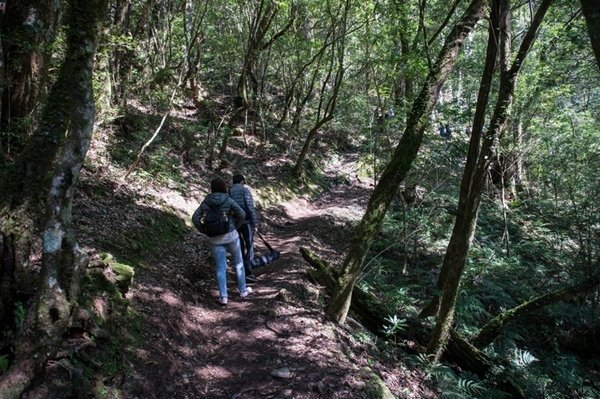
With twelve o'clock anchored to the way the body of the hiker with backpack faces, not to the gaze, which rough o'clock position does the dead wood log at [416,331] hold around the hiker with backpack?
The dead wood log is roughly at 3 o'clock from the hiker with backpack.

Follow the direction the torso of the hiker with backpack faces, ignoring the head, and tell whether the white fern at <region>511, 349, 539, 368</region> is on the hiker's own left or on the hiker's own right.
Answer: on the hiker's own right

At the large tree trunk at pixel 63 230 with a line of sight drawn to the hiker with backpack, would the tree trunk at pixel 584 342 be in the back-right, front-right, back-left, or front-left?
front-right

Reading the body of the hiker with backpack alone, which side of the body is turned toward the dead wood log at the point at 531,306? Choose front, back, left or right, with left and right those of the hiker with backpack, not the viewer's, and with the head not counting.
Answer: right

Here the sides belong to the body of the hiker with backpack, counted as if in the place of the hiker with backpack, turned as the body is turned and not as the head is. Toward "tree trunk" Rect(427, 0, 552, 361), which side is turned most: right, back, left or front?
right

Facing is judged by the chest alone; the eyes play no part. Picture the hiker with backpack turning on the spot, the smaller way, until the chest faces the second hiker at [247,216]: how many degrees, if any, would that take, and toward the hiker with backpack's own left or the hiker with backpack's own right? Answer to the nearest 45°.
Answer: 0° — they already face them

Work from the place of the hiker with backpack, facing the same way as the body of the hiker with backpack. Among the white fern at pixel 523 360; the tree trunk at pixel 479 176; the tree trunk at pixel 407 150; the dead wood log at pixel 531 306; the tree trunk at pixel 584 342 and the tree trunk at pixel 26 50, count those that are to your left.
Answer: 1

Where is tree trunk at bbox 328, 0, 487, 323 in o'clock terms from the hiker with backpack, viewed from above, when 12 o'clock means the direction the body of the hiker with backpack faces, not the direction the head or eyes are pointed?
The tree trunk is roughly at 4 o'clock from the hiker with backpack.

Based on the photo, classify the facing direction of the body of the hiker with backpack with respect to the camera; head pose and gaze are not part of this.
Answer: away from the camera

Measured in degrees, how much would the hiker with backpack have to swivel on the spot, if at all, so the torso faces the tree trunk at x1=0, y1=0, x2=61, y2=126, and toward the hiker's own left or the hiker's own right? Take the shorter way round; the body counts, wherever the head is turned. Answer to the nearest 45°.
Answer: approximately 90° to the hiker's own left

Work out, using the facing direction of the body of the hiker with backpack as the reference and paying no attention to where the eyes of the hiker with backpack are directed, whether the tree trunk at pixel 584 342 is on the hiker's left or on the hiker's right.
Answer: on the hiker's right

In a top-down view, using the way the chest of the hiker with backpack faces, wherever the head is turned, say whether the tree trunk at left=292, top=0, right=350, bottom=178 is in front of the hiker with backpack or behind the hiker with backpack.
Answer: in front
